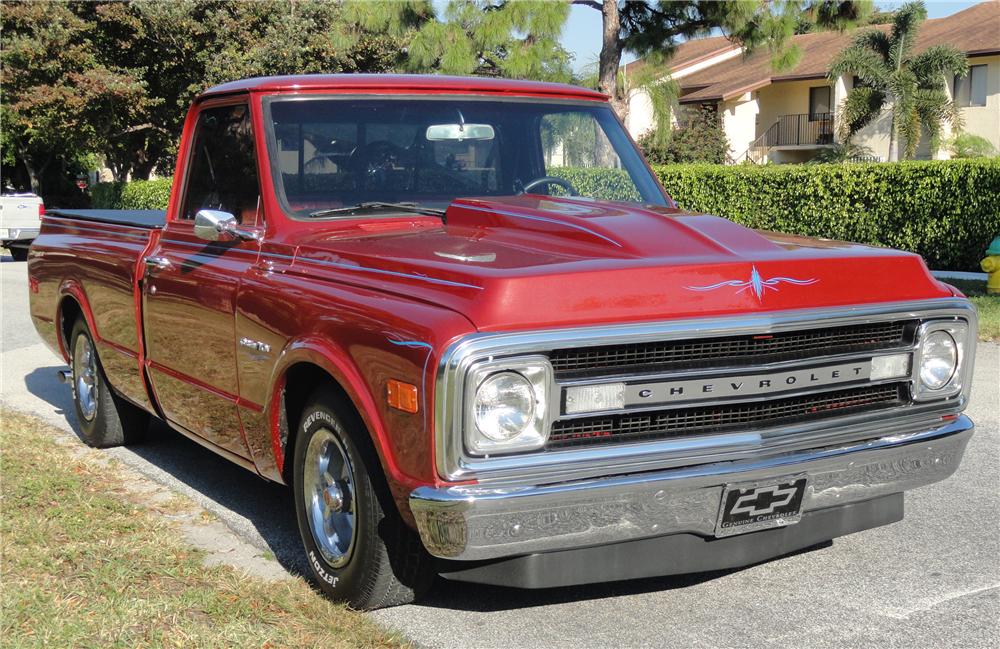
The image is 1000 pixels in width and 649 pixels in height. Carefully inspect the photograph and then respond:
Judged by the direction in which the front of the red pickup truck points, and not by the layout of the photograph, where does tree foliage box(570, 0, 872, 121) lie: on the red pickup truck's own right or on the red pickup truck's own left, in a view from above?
on the red pickup truck's own left

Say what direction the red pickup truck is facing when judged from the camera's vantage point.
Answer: facing the viewer and to the right of the viewer

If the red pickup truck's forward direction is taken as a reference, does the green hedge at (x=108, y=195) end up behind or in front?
behind

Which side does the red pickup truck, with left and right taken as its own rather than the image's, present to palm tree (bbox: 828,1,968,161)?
left

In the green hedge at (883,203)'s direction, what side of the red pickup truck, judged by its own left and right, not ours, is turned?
left

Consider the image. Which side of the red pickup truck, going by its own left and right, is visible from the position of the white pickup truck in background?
back

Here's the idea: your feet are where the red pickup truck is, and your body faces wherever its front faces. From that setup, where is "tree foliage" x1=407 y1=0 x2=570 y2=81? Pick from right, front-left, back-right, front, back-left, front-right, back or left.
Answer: back-left

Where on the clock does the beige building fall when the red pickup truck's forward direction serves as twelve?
The beige building is roughly at 8 o'clock from the red pickup truck.

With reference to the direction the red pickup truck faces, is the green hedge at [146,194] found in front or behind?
behind

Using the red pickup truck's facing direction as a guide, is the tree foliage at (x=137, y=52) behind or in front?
behind

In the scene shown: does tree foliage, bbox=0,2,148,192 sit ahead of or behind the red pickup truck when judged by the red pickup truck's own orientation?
behind

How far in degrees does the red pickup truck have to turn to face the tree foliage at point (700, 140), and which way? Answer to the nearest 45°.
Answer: approximately 135° to its left
